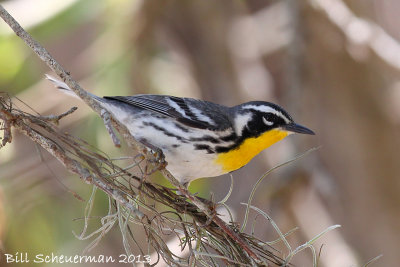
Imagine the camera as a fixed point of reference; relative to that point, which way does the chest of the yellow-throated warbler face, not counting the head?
to the viewer's right
